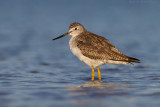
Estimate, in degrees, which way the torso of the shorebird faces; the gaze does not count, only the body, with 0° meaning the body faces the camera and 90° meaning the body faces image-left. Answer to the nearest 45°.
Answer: approximately 90°
